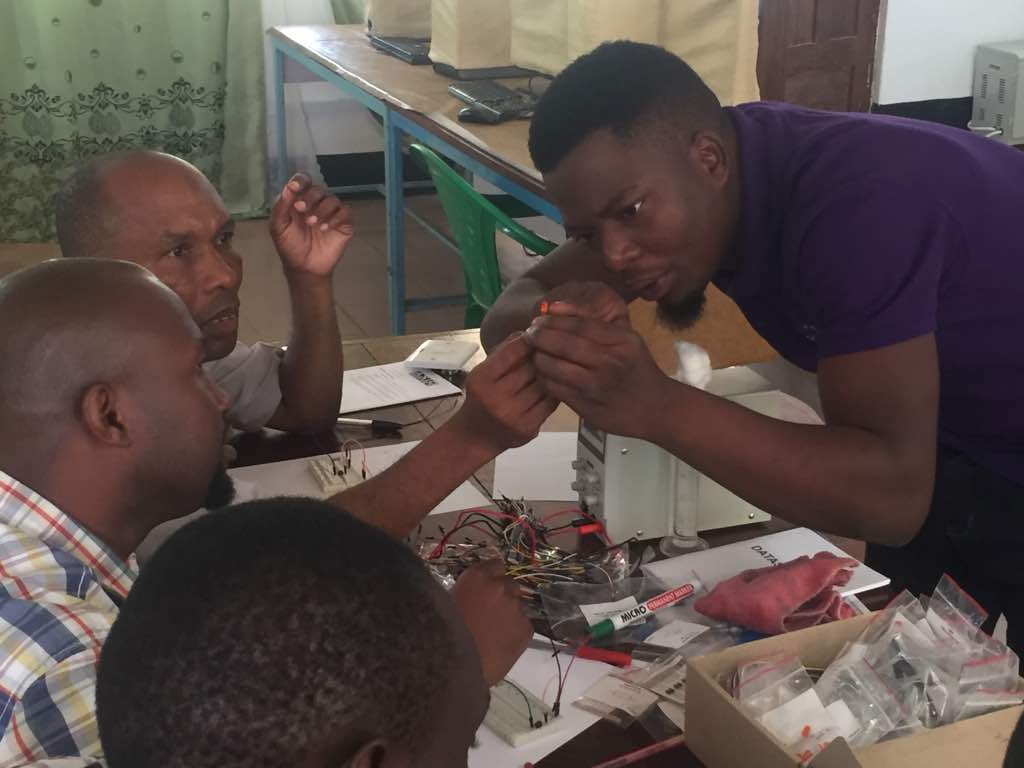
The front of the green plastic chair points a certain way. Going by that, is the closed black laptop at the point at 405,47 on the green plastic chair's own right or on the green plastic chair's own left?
on the green plastic chair's own left

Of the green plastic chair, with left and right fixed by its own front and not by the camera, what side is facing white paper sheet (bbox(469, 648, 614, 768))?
right

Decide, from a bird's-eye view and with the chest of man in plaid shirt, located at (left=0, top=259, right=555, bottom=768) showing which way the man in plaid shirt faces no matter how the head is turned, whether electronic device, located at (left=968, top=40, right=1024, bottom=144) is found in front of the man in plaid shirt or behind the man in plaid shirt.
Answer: in front

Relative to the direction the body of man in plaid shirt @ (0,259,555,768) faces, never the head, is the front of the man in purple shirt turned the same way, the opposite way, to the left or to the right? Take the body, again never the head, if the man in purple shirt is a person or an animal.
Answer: the opposite way

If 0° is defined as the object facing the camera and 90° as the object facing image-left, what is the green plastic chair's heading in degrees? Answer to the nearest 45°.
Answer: approximately 270°

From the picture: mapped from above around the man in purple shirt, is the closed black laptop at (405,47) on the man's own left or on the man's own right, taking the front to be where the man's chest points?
on the man's own right

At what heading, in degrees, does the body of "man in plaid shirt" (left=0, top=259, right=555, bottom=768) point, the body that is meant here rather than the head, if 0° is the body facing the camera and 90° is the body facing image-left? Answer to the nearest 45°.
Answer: approximately 225°

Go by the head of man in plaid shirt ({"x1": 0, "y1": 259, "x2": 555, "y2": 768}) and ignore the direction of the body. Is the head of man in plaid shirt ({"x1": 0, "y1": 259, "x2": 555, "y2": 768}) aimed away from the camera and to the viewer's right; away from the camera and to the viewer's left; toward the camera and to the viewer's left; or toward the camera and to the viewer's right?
away from the camera and to the viewer's right

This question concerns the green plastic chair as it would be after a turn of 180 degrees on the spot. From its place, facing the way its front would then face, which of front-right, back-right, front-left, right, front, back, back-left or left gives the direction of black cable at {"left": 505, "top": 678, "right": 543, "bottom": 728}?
left

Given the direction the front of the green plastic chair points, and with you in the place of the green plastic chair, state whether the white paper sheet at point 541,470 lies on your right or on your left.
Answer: on your right

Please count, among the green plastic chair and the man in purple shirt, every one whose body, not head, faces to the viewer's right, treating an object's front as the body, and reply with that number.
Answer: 1
